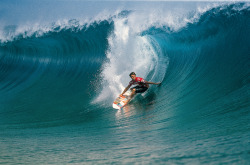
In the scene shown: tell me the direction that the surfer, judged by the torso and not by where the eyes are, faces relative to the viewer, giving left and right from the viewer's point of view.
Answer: facing the viewer and to the left of the viewer
